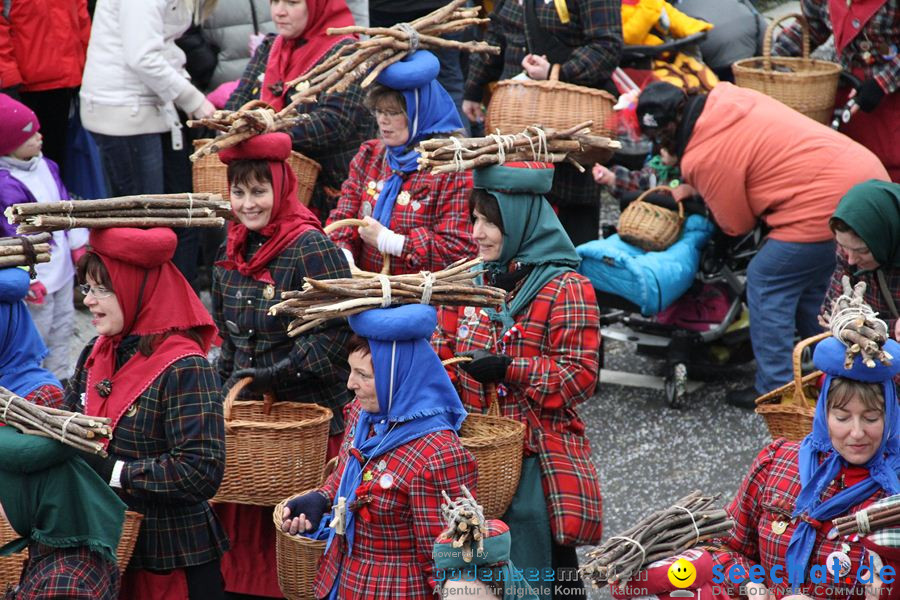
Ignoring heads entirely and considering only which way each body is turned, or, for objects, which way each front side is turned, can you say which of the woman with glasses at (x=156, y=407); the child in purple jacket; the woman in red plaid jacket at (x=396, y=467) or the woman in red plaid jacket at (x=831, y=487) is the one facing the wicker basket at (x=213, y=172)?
the child in purple jacket

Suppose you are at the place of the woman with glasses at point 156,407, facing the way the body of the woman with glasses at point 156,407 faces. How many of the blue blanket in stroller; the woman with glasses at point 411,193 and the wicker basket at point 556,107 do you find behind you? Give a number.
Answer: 3

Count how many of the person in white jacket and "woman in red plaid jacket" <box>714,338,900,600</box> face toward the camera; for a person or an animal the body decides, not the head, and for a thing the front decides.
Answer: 1

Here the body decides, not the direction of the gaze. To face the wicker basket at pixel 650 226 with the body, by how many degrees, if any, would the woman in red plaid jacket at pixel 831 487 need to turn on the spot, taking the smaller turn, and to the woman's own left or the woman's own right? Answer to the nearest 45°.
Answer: approximately 180°

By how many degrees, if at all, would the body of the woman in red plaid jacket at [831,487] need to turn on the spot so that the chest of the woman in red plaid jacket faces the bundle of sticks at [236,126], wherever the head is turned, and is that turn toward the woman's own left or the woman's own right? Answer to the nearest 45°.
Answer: approximately 90° to the woman's own right

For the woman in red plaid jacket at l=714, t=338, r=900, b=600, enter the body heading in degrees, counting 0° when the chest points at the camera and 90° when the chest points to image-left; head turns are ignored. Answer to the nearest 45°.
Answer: approximately 0°

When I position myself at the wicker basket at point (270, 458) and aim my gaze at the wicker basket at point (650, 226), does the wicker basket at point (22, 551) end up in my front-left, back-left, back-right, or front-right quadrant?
back-left

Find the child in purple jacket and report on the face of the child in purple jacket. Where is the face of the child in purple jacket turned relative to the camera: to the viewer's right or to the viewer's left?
to the viewer's right

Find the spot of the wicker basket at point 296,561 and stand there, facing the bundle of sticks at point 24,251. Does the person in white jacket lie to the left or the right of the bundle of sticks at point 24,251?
right

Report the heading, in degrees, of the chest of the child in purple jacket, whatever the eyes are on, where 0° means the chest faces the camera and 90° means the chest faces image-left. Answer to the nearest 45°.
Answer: approximately 315°

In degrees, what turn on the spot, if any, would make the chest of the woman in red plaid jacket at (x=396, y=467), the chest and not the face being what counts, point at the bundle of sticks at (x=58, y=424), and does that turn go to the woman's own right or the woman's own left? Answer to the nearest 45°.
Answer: approximately 45° to the woman's own right

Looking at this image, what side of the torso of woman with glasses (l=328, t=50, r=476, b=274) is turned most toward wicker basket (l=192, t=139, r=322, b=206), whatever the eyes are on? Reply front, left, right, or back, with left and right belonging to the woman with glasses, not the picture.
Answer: right
